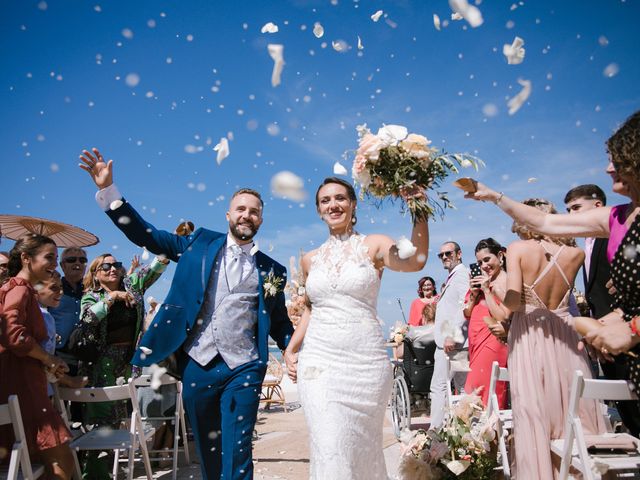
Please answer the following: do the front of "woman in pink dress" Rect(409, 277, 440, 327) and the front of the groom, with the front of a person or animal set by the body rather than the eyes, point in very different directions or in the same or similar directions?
same or similar directions

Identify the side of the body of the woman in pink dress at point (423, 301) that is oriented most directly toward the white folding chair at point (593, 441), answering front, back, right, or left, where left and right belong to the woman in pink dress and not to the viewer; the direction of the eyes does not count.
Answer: front

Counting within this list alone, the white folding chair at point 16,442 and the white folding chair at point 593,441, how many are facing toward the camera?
0

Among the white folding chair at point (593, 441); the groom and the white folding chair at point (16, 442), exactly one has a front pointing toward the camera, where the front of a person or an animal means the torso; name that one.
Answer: the groom

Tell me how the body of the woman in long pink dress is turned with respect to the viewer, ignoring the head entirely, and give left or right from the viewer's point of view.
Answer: facing away from the viewer

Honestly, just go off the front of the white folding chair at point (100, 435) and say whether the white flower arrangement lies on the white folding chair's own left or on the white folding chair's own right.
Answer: on the white folding chair's own right

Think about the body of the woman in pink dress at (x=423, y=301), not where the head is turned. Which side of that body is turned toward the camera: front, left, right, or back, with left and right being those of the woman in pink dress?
front

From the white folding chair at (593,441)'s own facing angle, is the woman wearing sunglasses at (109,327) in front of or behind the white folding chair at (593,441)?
in front

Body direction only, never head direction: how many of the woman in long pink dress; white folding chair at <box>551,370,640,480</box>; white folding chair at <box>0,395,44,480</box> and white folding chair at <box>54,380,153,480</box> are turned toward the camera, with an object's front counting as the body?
0

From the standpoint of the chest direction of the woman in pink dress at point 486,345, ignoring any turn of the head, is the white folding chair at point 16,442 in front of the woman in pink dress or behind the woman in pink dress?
in front

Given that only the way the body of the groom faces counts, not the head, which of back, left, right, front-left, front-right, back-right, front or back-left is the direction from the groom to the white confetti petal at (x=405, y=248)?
front-left

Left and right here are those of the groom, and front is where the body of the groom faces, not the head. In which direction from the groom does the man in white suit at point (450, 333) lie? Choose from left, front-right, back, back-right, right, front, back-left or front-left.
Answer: back-left

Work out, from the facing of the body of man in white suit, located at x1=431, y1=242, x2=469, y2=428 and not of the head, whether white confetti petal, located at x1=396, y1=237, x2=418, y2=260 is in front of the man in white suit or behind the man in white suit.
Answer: in front

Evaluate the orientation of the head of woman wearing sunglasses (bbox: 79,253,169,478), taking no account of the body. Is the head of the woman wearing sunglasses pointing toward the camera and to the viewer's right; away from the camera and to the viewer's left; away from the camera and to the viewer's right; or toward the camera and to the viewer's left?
toward the camera and to the viewer's right

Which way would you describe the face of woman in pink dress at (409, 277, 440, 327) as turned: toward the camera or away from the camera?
toward the camera

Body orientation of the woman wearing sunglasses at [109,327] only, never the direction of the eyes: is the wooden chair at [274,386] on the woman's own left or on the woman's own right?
on the woman's own left
